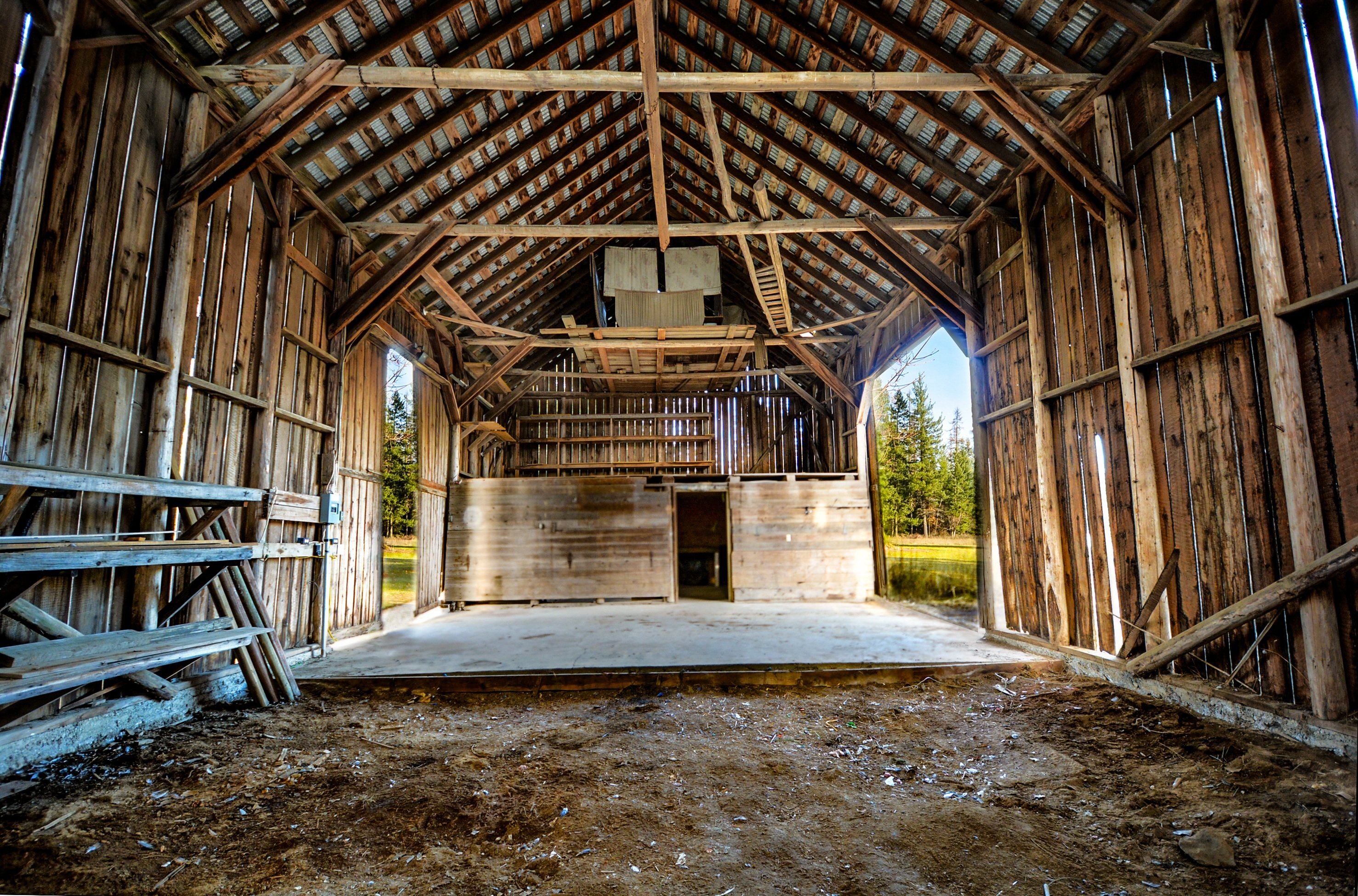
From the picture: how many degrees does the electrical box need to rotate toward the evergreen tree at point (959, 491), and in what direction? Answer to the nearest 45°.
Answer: approximately 45° to its left

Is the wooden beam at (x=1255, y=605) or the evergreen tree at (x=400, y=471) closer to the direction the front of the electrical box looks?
the wooden beam

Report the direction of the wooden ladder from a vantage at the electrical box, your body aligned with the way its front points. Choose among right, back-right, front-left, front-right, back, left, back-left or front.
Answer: front-left

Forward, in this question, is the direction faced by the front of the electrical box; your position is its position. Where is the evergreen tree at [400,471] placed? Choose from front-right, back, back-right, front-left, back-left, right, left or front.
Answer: back-left

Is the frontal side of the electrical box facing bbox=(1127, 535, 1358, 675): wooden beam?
yes

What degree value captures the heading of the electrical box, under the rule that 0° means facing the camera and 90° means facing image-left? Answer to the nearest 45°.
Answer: approximately 315°

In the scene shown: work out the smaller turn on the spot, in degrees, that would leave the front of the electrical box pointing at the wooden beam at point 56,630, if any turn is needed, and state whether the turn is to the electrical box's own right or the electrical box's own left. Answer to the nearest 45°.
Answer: approximately 90° to the electrical box's own right

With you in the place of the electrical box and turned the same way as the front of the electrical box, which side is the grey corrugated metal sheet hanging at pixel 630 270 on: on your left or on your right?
on your left

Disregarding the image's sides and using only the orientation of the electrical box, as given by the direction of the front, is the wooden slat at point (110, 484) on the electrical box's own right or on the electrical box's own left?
on the electrical box's own right

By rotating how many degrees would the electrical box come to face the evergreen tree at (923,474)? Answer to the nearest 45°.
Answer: approximately 45° to its left
